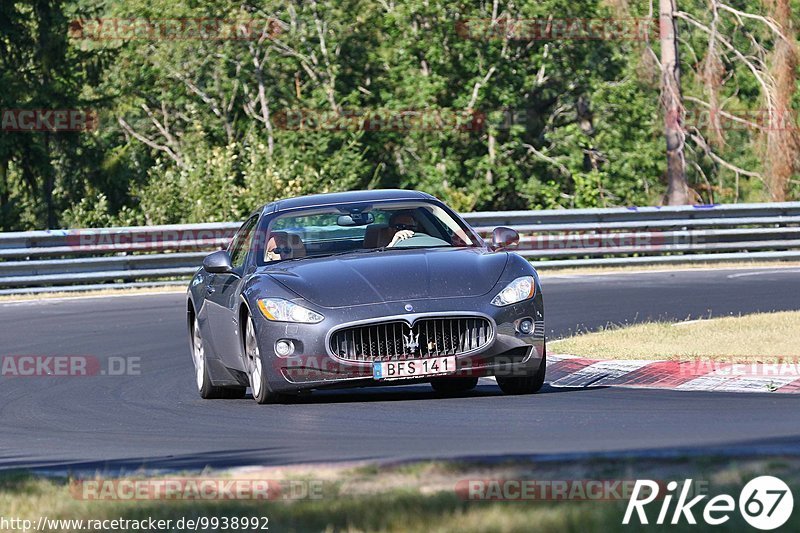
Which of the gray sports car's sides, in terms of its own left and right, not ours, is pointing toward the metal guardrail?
back

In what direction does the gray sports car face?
toward the camera

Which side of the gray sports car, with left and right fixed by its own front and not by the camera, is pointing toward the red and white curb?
left
